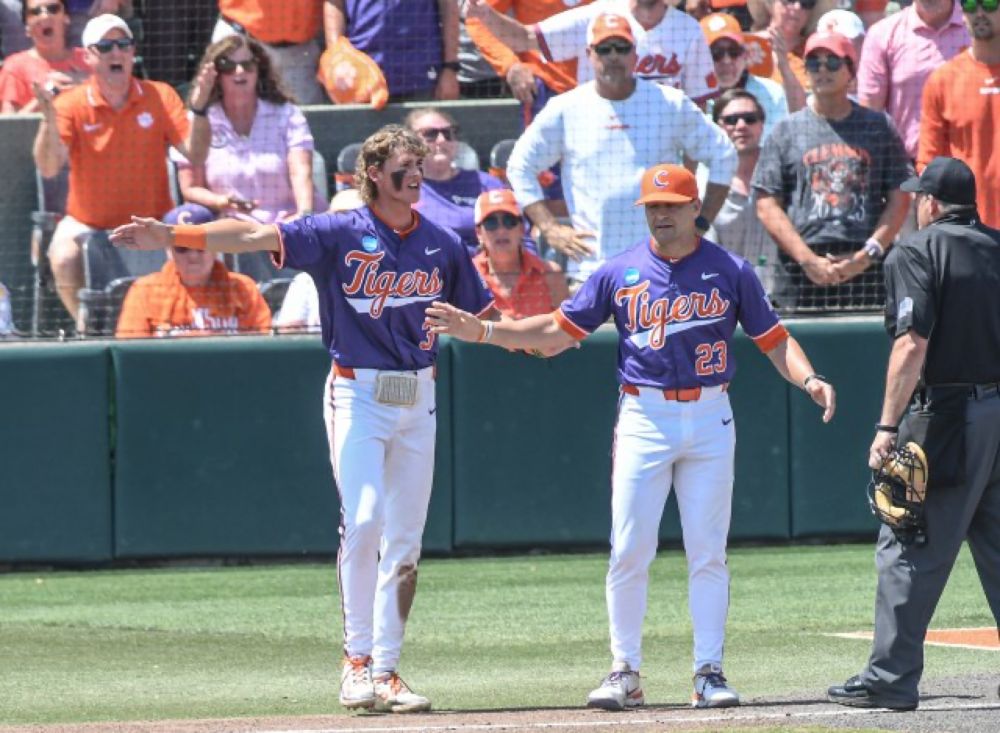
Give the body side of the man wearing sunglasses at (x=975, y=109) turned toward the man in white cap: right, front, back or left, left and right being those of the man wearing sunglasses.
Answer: right

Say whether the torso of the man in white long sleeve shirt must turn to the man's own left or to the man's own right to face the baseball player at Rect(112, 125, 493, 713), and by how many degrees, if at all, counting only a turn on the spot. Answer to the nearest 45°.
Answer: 0° — they already face them

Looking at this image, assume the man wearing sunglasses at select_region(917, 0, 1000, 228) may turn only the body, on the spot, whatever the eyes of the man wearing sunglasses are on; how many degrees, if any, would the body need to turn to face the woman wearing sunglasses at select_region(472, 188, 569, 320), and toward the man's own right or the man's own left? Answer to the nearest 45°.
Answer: approximately 90° to the man's own right

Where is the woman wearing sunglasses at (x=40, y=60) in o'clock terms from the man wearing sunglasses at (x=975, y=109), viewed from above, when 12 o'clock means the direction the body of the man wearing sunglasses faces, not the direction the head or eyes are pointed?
The woman wearing sunglasses is roughly at 3 o'clock from the man wearing sunglasses.

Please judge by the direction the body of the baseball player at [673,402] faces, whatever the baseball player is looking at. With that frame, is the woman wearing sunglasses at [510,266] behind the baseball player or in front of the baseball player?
behind

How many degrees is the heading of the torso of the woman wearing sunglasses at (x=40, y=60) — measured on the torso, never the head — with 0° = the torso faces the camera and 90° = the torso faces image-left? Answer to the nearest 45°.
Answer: approximately 0°

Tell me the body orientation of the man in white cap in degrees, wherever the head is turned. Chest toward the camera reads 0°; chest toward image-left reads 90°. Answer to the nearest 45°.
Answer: approximately 0°

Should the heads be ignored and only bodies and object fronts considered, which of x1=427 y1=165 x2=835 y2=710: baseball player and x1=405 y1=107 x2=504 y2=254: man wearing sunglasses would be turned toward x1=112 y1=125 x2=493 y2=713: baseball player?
the man wearing sunglasses

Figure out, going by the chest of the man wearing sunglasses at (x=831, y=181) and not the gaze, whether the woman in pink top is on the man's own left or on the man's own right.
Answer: on the man's own right

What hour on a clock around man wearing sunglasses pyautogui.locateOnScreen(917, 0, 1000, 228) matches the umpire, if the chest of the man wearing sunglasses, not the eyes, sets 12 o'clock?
The umpire is roughly at 12 o'clock from the man wearing sunglasses.

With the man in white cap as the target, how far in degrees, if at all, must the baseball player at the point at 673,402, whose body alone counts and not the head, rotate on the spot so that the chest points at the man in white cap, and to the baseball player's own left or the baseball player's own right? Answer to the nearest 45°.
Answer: approximately 135° to the baseball player's own right
